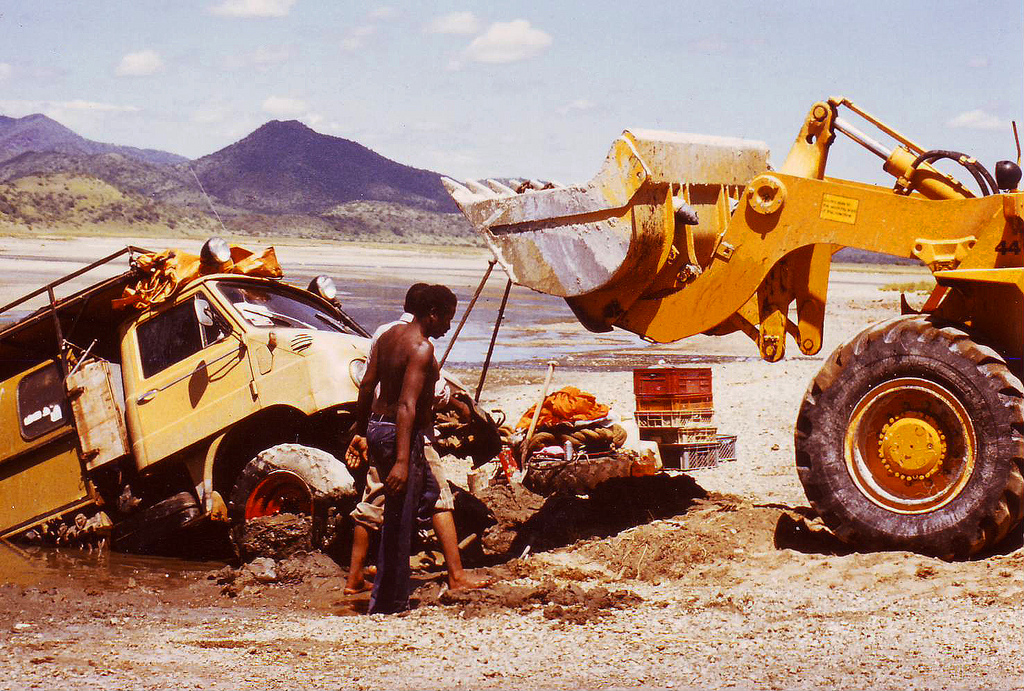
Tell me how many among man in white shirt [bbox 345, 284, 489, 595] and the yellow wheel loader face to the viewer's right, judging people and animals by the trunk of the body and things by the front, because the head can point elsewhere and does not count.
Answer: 1

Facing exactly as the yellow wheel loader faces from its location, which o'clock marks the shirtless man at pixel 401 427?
The shirtless man is roughly at 11 o'clock from the yellow wheel loader.

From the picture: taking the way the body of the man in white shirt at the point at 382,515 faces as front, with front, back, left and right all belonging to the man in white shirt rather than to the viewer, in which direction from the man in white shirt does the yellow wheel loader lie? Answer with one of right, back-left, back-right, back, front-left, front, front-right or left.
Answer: front

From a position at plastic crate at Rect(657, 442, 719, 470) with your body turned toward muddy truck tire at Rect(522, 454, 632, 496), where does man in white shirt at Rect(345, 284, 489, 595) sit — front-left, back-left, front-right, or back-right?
front-left

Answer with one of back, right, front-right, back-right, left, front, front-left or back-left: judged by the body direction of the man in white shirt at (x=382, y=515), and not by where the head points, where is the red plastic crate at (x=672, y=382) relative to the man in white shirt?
front-left

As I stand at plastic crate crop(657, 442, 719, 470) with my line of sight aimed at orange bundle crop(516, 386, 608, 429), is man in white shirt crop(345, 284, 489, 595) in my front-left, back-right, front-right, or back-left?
front-left

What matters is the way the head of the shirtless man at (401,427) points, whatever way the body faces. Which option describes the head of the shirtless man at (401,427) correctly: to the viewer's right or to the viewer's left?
to the viewer's right

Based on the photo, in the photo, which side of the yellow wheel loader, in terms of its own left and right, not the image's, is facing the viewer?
left

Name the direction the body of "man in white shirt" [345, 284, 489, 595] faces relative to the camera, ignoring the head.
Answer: to the viewer's right

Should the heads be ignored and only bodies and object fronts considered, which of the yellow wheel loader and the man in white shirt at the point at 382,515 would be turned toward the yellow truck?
the yellow wheel loader

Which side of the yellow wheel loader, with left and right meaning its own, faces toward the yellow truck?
front

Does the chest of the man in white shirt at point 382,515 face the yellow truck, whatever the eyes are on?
no

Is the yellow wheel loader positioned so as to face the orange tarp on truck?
yes

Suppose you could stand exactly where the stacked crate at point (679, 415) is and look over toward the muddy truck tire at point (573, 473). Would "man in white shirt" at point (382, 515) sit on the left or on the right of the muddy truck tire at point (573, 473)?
left

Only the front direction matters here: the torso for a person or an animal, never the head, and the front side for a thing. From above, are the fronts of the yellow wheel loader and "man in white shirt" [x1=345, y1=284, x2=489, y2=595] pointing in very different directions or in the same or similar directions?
very different directions
